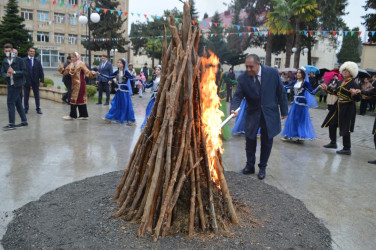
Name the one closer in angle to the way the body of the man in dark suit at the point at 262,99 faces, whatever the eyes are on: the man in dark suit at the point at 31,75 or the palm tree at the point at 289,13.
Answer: the man in dark suit

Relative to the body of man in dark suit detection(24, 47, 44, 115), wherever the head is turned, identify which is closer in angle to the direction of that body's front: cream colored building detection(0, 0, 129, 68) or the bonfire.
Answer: the bonfire

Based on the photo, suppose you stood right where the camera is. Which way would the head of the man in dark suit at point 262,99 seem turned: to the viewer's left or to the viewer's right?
to the viewer's left

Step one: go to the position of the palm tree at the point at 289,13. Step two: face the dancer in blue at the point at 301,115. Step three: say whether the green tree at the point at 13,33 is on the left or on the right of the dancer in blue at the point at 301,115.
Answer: right

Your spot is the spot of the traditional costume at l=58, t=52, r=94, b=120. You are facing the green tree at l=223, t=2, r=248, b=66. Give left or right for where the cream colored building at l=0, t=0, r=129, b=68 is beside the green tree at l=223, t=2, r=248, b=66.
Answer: left

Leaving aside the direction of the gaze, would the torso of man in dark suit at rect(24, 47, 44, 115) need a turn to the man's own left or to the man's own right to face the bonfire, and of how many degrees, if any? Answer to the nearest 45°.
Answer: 0° — they already face it

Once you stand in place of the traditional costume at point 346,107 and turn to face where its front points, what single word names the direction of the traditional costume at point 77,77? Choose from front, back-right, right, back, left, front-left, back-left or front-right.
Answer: front-right

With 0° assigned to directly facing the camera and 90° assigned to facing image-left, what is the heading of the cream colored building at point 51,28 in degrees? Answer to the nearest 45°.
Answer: approximately 0°

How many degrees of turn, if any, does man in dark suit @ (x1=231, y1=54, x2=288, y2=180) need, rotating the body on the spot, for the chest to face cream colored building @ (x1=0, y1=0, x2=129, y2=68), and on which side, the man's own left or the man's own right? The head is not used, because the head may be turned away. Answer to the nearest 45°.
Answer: approximately 90° to the man's own right

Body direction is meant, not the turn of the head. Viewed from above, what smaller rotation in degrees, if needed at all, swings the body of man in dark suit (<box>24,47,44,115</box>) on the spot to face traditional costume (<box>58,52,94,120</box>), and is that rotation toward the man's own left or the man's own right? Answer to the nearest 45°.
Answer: approximately 45° to the man's own left

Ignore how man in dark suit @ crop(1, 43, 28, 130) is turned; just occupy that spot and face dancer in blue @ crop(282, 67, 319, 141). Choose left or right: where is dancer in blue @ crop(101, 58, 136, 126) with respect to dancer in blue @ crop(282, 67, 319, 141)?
left

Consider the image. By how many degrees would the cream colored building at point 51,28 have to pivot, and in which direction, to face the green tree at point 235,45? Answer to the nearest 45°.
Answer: approximately 45° to its left

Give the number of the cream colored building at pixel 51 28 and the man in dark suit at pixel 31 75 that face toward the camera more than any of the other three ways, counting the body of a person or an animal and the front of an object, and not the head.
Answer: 2
